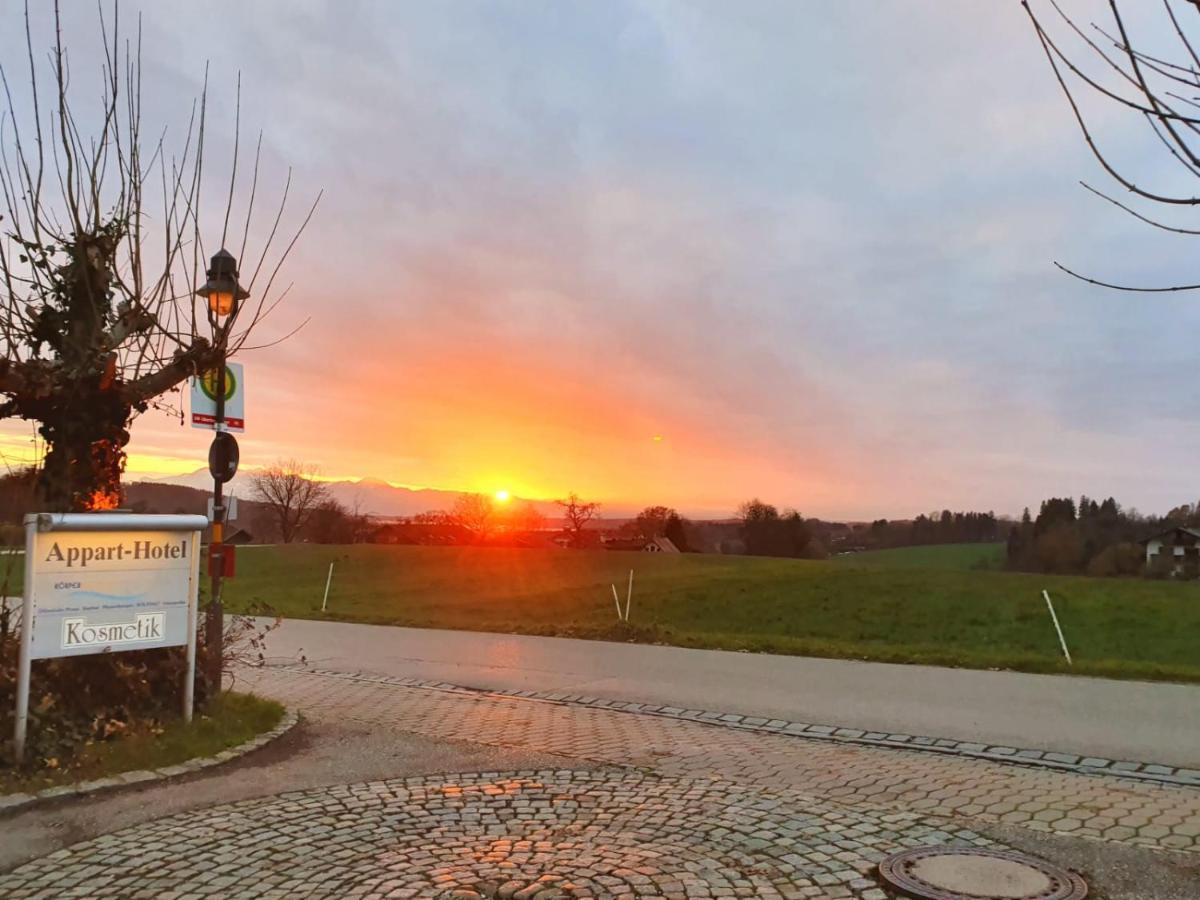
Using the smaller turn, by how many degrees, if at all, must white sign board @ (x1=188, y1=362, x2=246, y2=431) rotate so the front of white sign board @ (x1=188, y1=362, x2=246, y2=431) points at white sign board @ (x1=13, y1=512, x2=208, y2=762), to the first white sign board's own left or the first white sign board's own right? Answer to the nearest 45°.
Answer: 0° — it already faces it

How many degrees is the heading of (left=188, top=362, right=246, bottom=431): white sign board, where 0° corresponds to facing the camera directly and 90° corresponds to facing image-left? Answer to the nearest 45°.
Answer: approximately 0°

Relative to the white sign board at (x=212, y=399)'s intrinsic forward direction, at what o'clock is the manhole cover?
The manhole cover is roughly at 11 o'clock from the white sign board.

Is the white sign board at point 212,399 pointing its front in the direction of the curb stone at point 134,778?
yes
